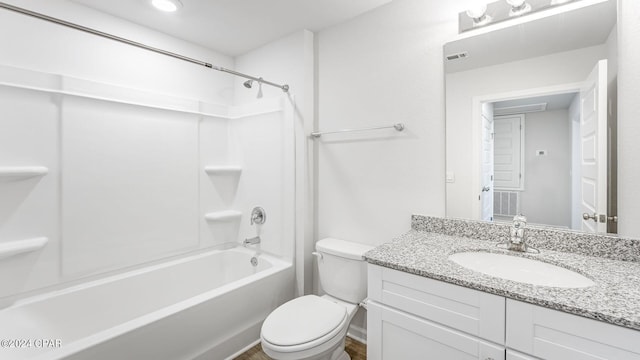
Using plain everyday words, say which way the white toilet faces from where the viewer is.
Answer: facing the viewer and to the left of the viewer
